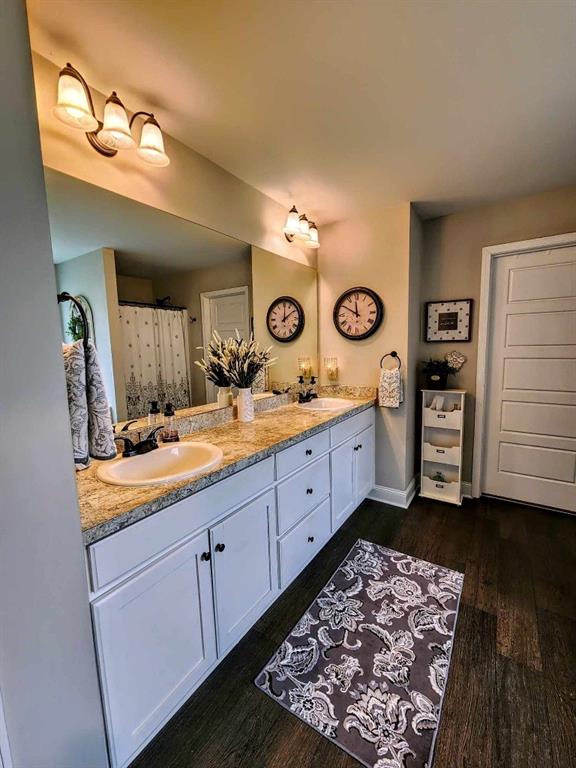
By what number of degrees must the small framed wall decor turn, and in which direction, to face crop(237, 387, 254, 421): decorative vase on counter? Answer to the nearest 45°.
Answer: approximately 45° to its right

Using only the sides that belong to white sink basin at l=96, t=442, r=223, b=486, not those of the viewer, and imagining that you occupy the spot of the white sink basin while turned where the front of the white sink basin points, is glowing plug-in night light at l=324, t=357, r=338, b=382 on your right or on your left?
on your left

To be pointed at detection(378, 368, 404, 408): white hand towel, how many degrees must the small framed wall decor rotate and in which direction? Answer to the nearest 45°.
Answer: approximately 45° to its right

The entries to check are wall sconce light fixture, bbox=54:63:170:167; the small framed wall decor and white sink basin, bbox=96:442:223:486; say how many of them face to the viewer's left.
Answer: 0

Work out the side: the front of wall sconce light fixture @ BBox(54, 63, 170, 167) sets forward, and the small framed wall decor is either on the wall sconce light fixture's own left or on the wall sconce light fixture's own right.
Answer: on the wall sconce light fixture's own left

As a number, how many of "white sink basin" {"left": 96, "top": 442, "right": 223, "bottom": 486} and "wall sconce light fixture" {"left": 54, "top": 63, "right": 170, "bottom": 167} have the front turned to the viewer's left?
0

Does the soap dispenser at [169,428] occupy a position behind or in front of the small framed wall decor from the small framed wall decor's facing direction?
in front

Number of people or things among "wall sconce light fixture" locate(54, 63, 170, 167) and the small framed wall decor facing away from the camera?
0

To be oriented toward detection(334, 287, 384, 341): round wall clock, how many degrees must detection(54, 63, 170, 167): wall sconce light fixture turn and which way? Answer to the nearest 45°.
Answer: approximately 45° to its left

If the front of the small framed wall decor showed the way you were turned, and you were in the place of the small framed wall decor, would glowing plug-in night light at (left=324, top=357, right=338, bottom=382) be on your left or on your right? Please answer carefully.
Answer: on your right

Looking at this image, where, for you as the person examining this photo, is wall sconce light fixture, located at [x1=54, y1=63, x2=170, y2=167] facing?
facing the viewer and to the right of the viewer

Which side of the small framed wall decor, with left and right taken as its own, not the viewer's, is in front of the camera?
front

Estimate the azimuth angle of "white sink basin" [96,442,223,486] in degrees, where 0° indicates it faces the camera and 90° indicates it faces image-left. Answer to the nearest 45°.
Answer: approximately 315°
